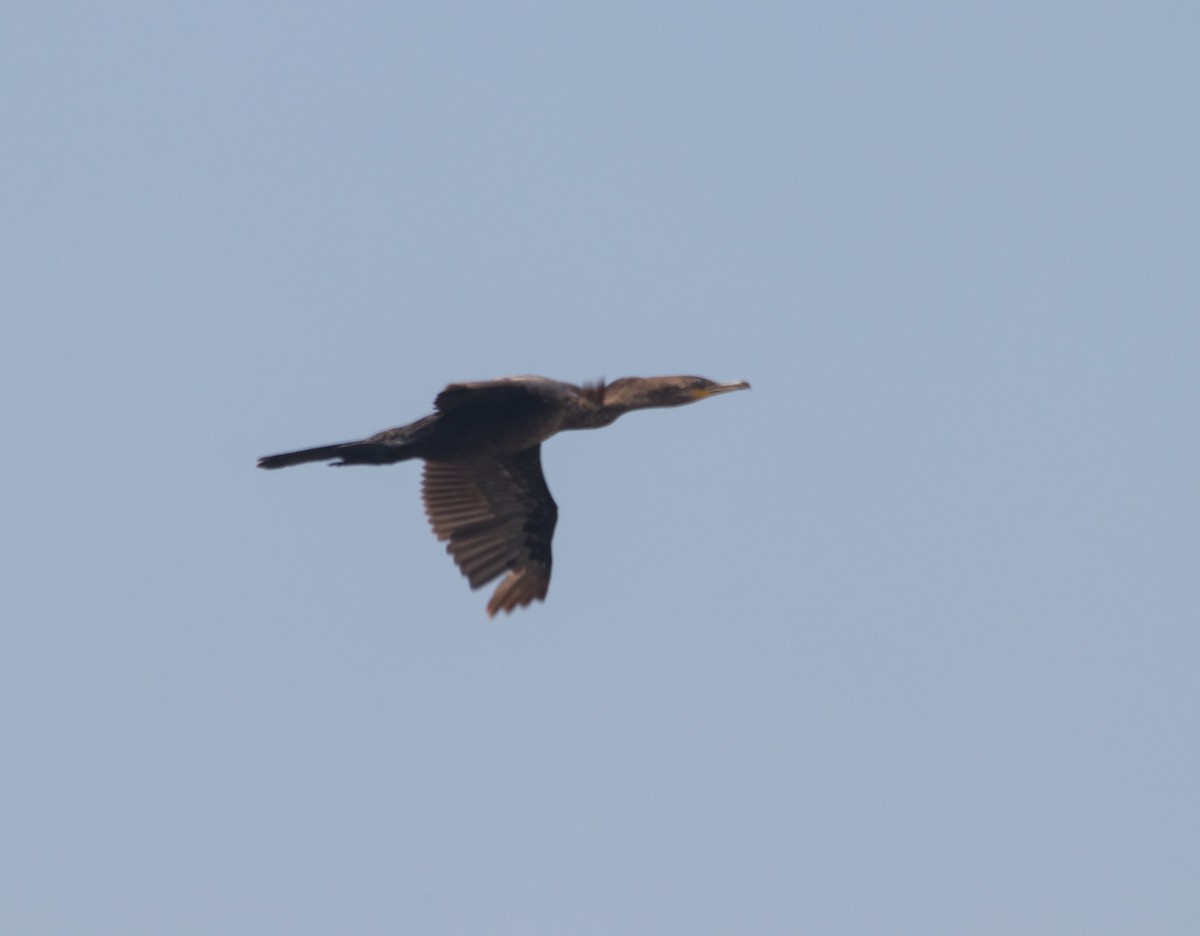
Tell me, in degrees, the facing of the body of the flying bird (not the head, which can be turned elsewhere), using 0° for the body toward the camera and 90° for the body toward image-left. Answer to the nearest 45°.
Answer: approximately 270°
